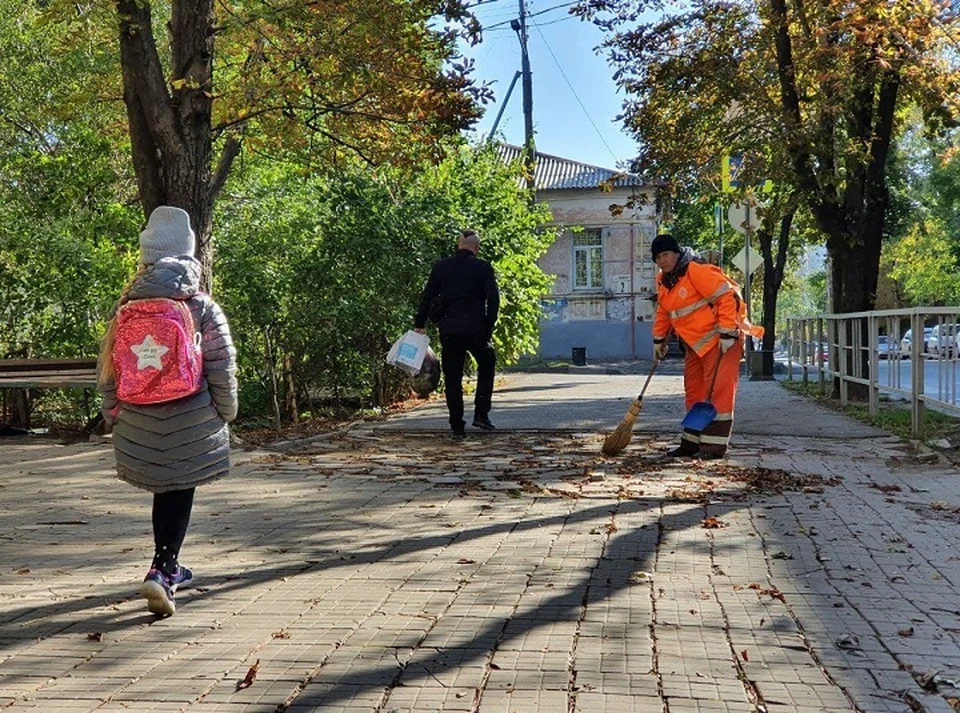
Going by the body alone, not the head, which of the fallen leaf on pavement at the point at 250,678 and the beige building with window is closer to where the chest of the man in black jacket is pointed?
the beige building with window

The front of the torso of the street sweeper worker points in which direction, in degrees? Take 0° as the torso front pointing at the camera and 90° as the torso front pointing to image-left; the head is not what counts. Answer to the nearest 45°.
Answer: approximately 45°

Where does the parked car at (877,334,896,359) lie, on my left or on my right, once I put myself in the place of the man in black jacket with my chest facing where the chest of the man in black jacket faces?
on my right

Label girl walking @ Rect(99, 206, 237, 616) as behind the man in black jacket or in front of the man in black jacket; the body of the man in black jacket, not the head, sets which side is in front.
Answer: behind

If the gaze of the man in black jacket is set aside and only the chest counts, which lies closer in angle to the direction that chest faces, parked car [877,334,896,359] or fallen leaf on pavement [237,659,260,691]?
the parked car

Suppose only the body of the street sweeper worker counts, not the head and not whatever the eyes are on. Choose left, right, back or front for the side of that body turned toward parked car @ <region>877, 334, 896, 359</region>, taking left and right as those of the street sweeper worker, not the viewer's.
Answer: back

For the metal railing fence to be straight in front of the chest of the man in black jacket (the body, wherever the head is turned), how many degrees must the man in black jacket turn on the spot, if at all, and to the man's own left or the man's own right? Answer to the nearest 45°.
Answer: approximately 90° to the man's own right

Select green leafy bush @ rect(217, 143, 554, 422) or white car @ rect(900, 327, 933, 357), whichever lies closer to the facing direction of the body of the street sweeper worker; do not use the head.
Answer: the green leafy bush

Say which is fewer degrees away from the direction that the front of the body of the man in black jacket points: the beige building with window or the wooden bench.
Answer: the beige building with window

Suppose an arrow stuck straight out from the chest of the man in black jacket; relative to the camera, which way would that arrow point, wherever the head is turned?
away from the camera

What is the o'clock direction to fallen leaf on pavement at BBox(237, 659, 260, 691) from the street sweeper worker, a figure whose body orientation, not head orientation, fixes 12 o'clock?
The fallen leaf on pavement is roughly at 11 o'clock from the street sweeper worker.

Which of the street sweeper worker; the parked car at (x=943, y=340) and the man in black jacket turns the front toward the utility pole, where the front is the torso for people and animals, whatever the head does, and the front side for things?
the man in black jacket
